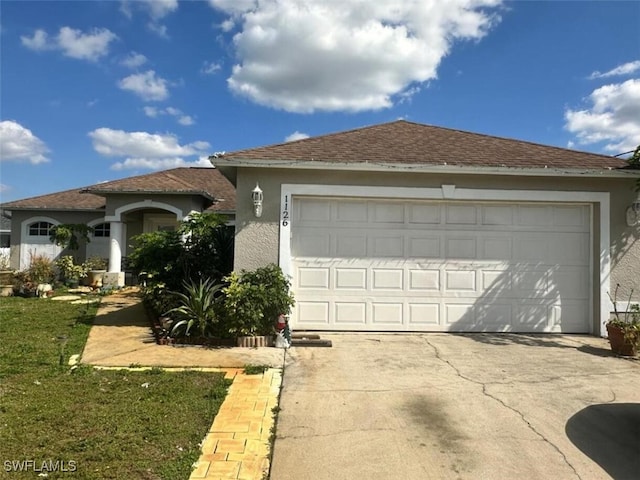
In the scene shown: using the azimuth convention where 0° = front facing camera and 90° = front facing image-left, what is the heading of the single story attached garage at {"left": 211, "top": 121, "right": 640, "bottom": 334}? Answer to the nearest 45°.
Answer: approximately 0°

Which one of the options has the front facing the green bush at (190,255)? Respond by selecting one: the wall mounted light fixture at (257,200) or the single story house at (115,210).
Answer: the single story house

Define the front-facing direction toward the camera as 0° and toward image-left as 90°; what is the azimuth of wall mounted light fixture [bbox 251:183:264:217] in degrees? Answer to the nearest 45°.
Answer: approximately 0°

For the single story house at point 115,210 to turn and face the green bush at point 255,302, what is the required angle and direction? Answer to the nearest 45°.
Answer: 0° — it already faces it
